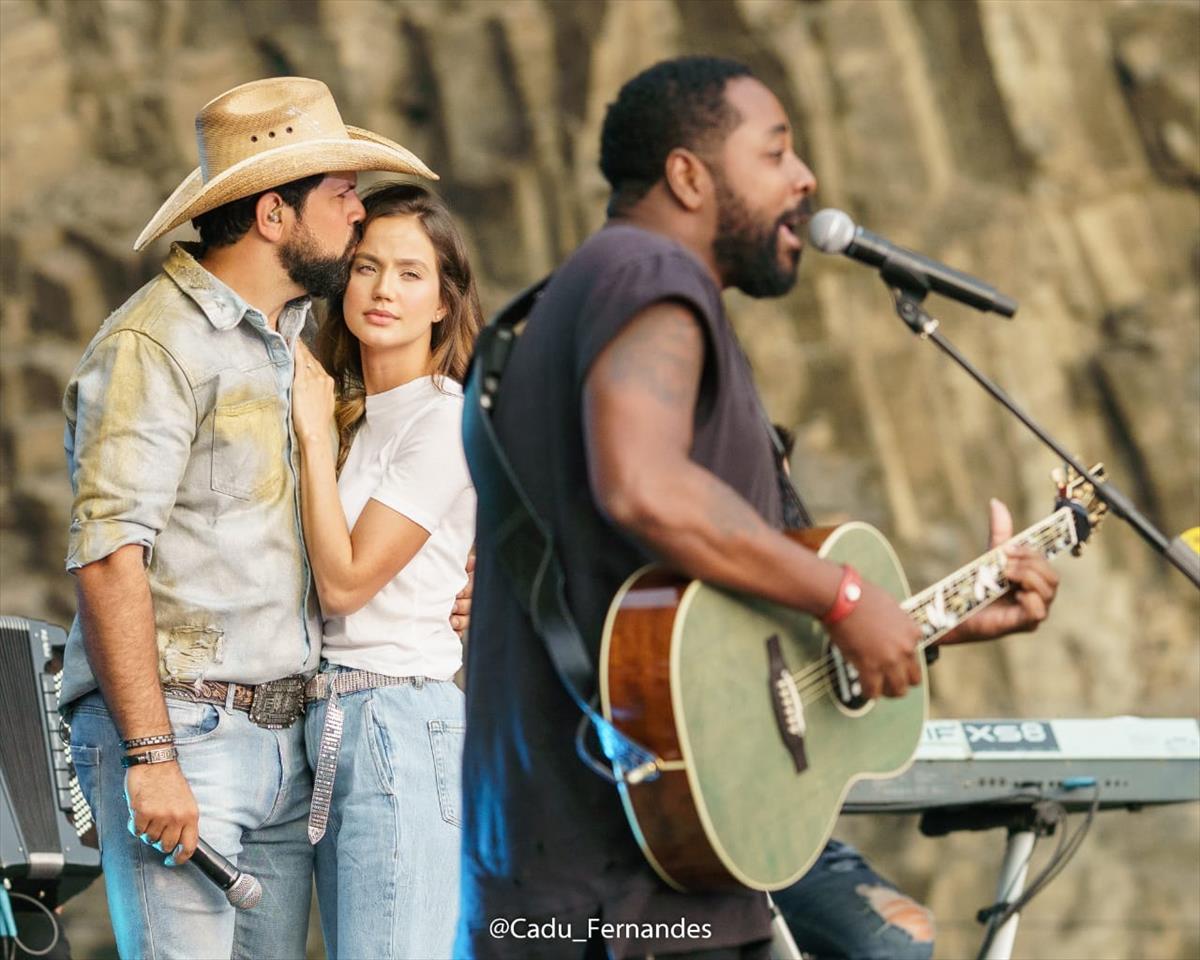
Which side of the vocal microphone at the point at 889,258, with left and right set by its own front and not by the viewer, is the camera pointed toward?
left

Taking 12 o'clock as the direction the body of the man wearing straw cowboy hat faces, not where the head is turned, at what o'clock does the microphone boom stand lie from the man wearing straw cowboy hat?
The microphone boom stand is roughly at 11 o'clock from the man wearing straw cowboy hat.

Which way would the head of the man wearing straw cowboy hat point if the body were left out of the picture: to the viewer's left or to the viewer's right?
to the viewer's right

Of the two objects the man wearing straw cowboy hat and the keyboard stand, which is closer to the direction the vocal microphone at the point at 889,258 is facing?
the man wearing straw cowboy hat

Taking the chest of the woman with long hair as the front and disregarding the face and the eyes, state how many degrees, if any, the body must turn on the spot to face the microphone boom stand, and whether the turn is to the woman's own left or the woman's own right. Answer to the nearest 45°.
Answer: approximately 90° to the woman's own left

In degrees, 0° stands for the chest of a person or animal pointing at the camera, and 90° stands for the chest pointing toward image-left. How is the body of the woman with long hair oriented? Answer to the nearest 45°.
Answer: approximately 45°

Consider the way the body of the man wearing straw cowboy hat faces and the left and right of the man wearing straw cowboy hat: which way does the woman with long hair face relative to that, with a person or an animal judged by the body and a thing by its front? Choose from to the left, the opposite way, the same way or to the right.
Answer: to the right

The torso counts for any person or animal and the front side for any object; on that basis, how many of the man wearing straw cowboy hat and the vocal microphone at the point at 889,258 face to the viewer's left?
1

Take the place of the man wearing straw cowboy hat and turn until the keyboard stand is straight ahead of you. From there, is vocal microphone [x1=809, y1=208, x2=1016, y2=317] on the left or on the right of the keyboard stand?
right

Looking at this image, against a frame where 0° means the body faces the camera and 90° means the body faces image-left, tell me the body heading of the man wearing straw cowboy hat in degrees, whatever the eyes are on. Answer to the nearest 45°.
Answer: approximately 315°

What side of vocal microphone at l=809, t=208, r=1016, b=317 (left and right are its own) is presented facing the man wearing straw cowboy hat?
front

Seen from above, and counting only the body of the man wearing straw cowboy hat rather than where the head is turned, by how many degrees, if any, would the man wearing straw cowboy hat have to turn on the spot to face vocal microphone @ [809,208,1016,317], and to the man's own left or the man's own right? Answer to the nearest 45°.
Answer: approximately 45° to the man's own left

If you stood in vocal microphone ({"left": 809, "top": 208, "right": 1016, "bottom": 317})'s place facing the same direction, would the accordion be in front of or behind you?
in front
